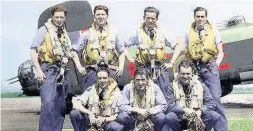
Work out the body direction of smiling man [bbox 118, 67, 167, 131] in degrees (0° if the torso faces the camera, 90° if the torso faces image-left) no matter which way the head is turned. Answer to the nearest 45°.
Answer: approximately 0°

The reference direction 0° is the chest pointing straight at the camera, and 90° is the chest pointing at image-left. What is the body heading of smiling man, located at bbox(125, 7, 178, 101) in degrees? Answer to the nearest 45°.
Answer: approximately 0°

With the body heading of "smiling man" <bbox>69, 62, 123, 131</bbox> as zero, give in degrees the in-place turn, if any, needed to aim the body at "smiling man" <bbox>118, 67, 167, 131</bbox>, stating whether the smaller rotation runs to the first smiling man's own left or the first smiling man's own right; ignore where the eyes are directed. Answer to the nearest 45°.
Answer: approximately 90° to the first smiling man's own left

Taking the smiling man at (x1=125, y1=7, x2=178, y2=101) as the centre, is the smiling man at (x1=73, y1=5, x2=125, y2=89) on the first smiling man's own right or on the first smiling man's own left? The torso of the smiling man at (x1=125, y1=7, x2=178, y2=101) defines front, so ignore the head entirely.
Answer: on the first smiling man's own right

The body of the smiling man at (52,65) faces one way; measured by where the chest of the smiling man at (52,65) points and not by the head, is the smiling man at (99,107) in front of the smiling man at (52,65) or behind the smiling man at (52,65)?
in front

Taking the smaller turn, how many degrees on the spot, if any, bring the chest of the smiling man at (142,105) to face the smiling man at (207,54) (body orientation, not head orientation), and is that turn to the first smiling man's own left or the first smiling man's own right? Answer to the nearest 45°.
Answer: approximately 135° to the first smiling man's own left

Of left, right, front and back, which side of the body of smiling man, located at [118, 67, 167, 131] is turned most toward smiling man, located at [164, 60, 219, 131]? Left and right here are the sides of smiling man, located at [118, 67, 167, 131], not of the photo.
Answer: left
